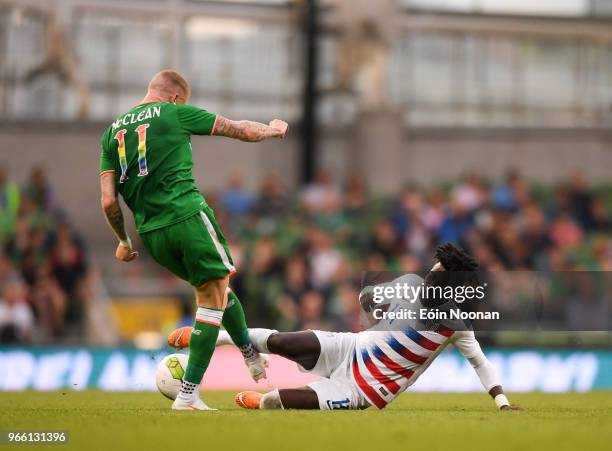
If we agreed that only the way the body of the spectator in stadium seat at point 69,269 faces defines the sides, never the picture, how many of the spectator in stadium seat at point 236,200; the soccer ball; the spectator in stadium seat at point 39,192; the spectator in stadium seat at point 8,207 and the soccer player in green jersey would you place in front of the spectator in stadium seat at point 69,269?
2

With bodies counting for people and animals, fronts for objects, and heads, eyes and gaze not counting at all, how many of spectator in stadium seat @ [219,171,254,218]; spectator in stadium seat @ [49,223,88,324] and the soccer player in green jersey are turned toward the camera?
2

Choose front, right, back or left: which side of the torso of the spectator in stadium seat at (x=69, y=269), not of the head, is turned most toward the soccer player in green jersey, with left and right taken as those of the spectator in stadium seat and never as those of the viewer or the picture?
front

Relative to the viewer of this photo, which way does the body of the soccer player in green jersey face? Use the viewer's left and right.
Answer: facing away from the viewer and to the right of the viewer

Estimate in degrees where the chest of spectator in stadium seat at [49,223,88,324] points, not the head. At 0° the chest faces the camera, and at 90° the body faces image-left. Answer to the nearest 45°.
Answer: approximately 0°

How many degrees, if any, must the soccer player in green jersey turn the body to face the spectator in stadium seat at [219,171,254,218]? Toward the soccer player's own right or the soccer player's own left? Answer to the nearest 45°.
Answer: approximately 45° to the soccer player's own left

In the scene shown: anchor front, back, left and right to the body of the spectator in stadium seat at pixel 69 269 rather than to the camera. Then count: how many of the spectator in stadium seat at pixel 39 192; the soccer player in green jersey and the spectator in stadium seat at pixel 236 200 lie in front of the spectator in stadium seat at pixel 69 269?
1

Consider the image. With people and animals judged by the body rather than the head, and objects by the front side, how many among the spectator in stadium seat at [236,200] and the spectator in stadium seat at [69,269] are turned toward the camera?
2

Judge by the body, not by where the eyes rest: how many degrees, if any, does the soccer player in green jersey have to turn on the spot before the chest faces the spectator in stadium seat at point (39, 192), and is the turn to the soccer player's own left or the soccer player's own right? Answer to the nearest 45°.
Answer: approximately 45° to the soccer player's own left

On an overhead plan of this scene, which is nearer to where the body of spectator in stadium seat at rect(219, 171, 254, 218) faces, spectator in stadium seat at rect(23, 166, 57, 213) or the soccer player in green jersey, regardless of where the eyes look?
the soccer player in green jersey

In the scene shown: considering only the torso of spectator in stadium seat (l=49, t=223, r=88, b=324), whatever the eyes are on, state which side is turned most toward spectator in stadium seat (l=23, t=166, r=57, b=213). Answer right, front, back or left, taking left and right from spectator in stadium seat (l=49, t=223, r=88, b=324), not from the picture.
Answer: back

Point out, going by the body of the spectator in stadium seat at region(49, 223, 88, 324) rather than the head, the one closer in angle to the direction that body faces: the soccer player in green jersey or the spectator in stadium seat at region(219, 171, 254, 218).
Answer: the soccer player in green jersey
